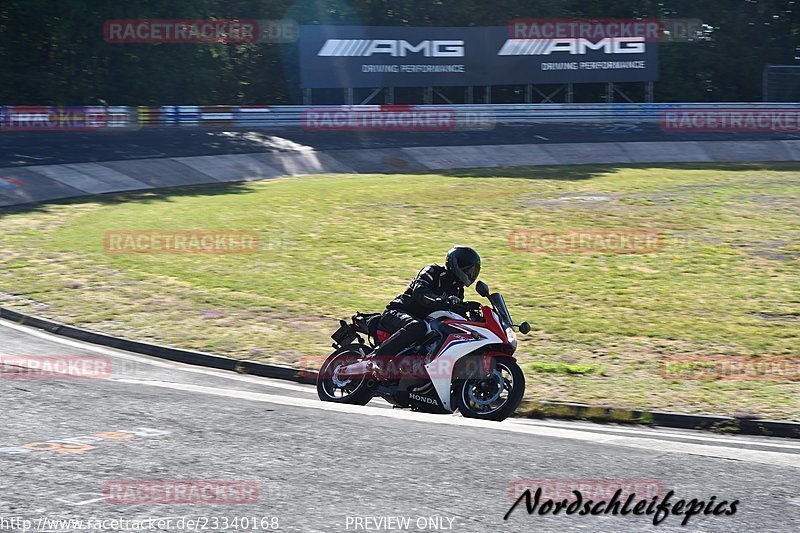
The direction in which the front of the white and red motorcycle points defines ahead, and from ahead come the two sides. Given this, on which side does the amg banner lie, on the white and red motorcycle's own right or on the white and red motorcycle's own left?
on the white and red motorcycle's own left

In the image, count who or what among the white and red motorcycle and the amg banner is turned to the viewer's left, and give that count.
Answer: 0

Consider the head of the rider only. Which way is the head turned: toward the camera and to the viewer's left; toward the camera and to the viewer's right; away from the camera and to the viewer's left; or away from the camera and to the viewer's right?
toward the camera and to the viewer's right

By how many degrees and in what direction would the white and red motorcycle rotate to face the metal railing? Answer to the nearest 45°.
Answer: approximately 135° to its left

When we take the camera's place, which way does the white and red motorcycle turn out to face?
facing the viewer and to the right of the viewer

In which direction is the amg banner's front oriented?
toward the camera

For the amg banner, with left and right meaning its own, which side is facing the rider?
front

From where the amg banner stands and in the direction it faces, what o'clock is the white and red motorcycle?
The white and red motorcycle is roughly at 12 o'clock from the amg banner.
